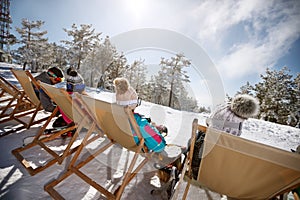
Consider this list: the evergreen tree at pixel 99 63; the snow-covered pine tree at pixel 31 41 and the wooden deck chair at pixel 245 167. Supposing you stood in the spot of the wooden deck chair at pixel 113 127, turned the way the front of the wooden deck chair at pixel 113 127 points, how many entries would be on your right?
1

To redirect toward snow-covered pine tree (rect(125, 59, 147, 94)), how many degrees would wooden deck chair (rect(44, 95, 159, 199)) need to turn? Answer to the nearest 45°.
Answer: approximately 45° to its left

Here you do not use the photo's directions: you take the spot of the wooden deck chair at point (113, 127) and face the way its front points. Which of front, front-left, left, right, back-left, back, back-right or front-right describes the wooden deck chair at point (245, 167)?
right

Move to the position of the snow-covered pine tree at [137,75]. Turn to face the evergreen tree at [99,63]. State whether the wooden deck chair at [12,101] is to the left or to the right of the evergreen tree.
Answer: left

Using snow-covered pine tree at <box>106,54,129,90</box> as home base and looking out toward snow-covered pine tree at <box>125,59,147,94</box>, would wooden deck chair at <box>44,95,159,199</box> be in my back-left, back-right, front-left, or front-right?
back-right

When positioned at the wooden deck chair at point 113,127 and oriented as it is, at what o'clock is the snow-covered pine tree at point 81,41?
The snow-covered pine tree is roughly at 10 o'clock from the wooden deck chair.

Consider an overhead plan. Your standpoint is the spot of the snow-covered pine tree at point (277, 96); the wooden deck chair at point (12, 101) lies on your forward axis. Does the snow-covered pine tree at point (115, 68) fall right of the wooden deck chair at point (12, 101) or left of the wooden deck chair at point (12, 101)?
right

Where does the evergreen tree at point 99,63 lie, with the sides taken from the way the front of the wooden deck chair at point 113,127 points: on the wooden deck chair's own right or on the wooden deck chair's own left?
on the wooden deck chair's own left

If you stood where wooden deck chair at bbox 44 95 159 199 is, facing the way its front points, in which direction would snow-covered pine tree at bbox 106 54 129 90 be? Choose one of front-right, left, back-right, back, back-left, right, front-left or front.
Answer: front-left

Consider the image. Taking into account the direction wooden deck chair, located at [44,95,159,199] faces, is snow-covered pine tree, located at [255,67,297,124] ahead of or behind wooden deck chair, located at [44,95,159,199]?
ahead

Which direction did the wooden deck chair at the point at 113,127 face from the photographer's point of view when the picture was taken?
facing away from the viewer and to the right of the viewer

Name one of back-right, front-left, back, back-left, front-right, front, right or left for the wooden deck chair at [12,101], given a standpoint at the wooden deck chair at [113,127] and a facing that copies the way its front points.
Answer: left
